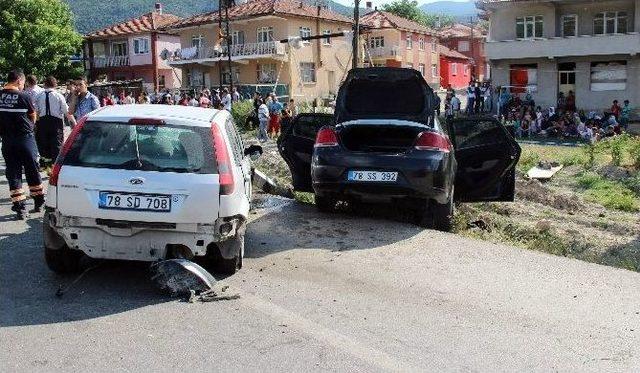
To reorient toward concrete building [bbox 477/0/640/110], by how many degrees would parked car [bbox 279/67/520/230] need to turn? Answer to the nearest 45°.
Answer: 0° — it already faces it

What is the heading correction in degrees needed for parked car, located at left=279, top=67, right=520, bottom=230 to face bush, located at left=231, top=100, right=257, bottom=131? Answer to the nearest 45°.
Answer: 0° — it already faces it

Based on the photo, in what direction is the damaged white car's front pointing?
away from the camera

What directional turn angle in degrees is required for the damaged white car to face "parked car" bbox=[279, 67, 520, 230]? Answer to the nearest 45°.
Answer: approximately 45° to its right

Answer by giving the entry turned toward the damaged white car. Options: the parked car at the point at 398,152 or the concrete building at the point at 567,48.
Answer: the concrete building

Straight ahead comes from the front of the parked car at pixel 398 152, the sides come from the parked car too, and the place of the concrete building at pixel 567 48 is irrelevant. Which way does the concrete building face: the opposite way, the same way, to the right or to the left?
the opposite way

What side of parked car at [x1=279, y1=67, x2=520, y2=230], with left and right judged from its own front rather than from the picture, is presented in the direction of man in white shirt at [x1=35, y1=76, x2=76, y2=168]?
left

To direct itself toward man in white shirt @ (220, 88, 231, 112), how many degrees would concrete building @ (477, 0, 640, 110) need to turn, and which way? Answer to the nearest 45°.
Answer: approximately 45° to its right

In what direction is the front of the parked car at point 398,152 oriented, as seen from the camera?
facing away from the viewer

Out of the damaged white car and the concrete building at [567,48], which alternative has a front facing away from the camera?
the damaged white car
